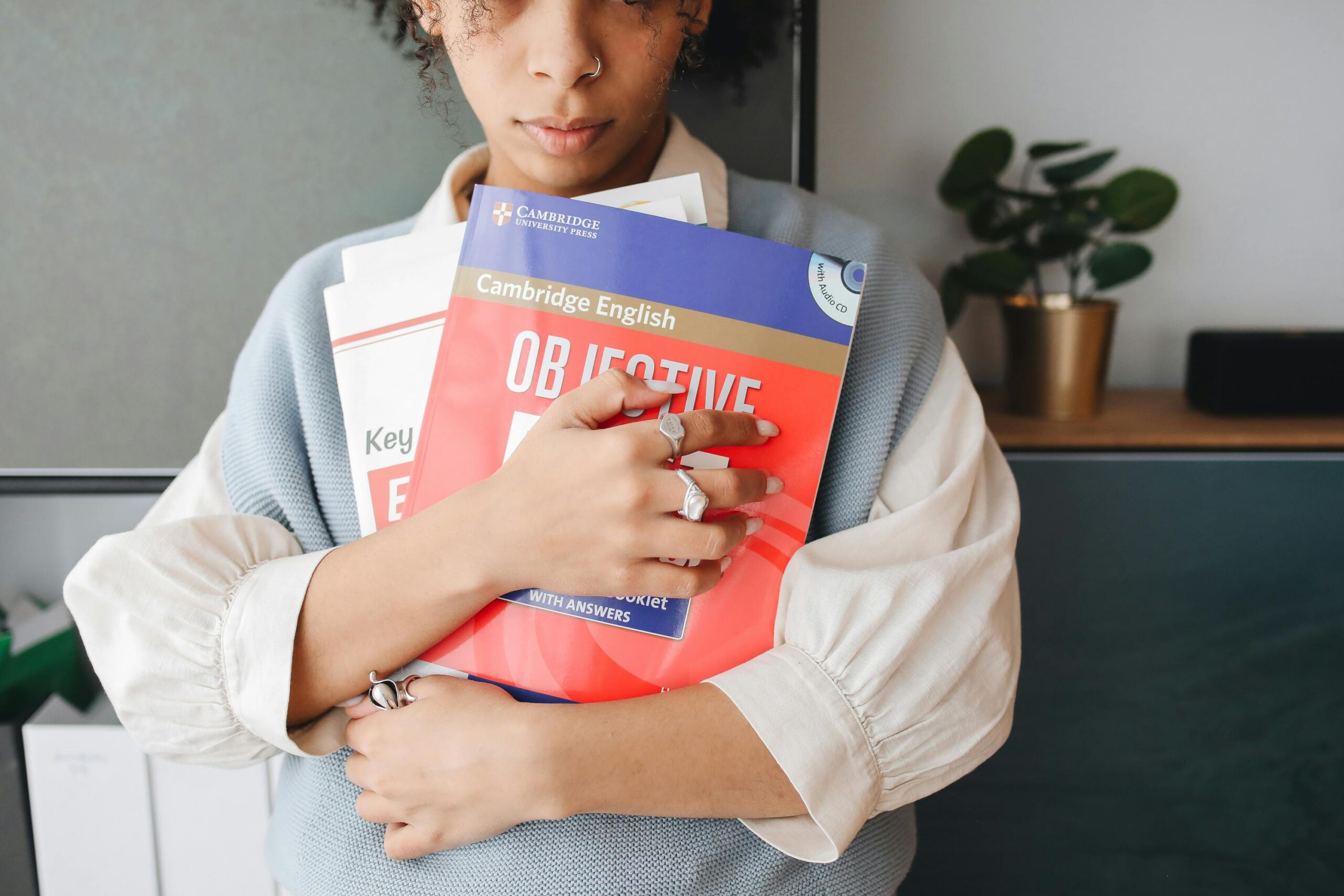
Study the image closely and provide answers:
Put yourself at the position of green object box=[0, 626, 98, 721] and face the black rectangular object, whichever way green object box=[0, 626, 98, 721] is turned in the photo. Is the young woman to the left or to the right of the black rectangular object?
right

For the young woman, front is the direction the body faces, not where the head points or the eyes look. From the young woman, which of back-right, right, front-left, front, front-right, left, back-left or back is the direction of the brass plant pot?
back-left

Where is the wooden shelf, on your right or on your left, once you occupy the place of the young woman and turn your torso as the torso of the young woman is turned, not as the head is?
on your left

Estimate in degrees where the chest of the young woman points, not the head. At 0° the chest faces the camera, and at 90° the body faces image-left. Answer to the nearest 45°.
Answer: approximately 0°

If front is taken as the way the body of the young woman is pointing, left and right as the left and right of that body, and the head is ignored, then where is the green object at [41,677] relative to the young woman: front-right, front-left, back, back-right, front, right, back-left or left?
back-right

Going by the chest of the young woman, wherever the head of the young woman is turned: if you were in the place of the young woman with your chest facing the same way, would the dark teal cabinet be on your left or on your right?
on your left

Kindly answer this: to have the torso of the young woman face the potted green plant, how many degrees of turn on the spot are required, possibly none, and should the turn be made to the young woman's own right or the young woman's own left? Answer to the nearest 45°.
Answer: approximately 135° to the young woman's own left
